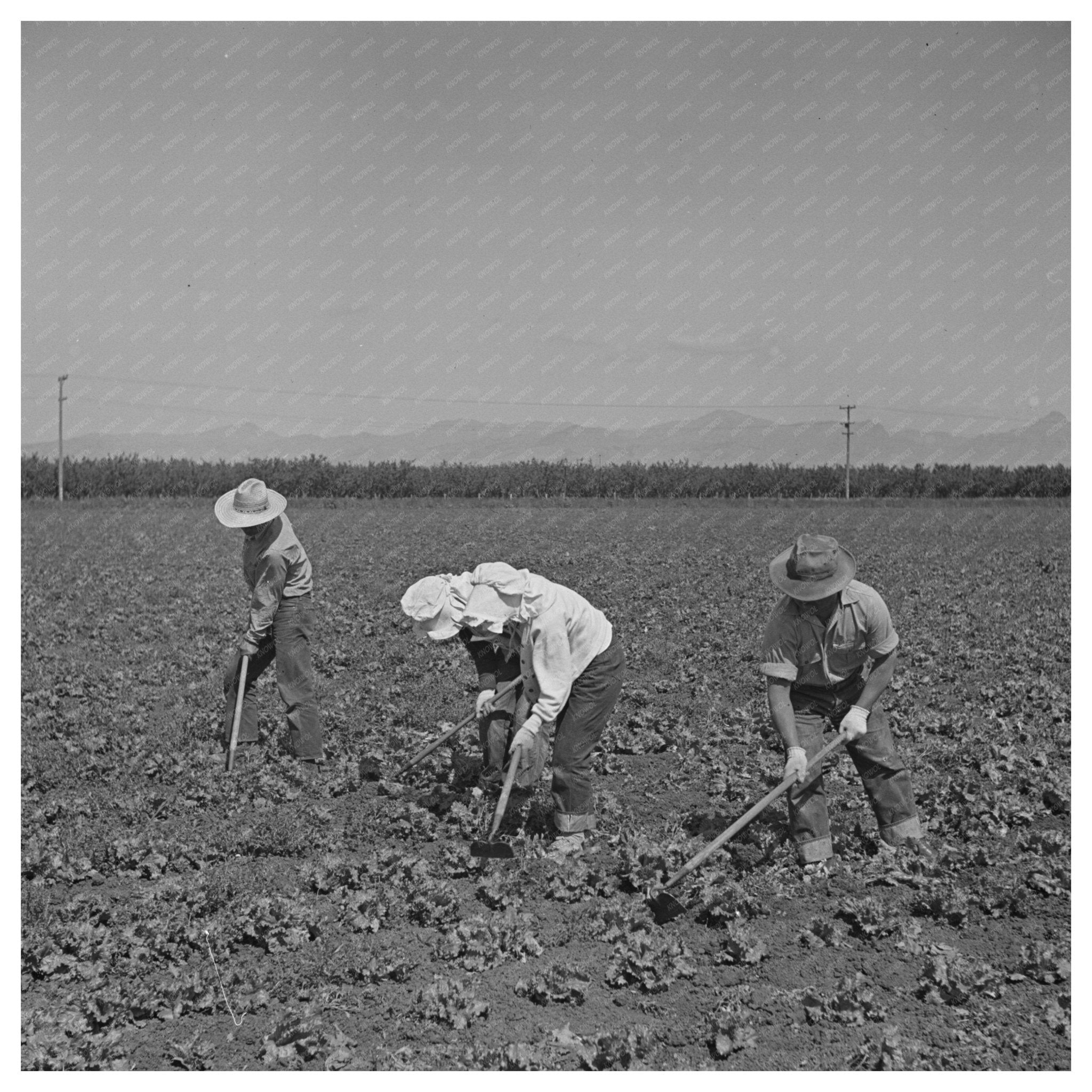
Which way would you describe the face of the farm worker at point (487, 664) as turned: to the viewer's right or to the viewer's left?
to the viewer's left

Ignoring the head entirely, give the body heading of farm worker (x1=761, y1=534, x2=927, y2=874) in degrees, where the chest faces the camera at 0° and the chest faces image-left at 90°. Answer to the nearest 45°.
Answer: approximately 0°

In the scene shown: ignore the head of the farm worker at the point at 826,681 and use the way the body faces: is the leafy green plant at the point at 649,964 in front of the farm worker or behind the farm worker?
in front

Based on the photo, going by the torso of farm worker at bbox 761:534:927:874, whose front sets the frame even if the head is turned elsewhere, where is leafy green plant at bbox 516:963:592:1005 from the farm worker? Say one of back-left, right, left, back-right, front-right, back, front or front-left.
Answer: front-right

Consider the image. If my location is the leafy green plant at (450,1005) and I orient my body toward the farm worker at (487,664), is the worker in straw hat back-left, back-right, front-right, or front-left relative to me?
front-left

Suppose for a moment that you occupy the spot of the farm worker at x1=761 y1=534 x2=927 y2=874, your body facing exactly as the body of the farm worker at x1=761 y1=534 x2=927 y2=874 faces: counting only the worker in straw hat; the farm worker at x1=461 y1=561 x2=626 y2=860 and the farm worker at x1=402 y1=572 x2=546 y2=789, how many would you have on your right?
3

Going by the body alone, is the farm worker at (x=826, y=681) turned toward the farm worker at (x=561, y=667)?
no

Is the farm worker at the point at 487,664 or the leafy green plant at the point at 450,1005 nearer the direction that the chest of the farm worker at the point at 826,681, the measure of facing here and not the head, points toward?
the leafy green plant

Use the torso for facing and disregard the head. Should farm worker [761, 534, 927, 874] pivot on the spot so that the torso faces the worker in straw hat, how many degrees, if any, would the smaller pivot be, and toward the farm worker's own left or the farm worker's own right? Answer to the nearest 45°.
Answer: approximately 90° to the farm worker's own right

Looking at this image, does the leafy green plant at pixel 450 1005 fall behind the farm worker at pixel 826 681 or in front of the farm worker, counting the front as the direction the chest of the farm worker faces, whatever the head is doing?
in front

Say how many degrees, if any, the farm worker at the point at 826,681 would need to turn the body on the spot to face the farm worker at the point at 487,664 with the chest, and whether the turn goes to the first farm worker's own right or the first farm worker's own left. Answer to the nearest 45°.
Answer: approximately 90° to the first farm worker's own right

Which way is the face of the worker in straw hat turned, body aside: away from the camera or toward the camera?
toward the camera
